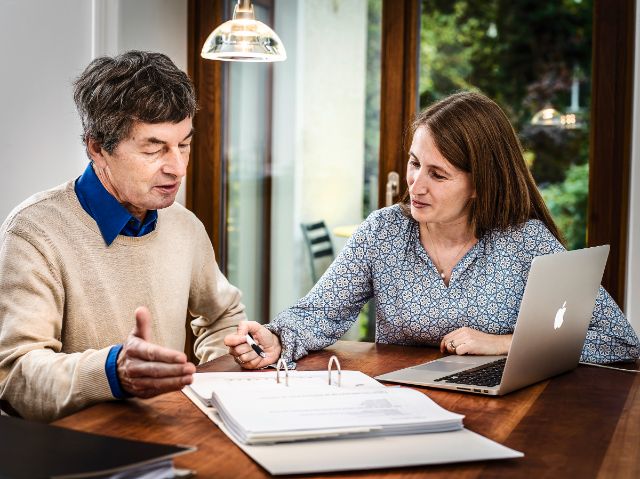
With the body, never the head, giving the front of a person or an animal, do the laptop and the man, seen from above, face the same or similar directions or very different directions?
very different directions

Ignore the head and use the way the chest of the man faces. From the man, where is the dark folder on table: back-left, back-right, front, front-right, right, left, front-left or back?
front-right

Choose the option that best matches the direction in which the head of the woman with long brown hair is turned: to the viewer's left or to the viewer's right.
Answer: to the viewer's left

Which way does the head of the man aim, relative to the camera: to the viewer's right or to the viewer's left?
to the viewer's right

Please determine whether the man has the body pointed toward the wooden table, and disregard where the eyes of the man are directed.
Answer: yes

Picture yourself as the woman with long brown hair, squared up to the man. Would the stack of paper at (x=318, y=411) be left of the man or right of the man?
left

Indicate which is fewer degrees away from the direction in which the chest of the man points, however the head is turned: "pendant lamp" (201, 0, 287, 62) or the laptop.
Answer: the laptop
